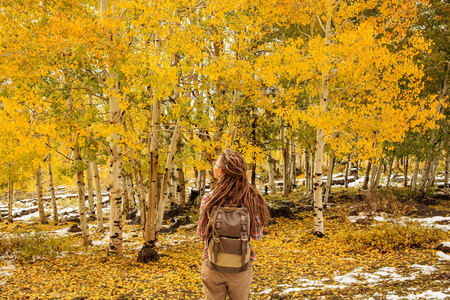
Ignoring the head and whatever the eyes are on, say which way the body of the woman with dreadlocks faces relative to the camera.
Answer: away from the camera
